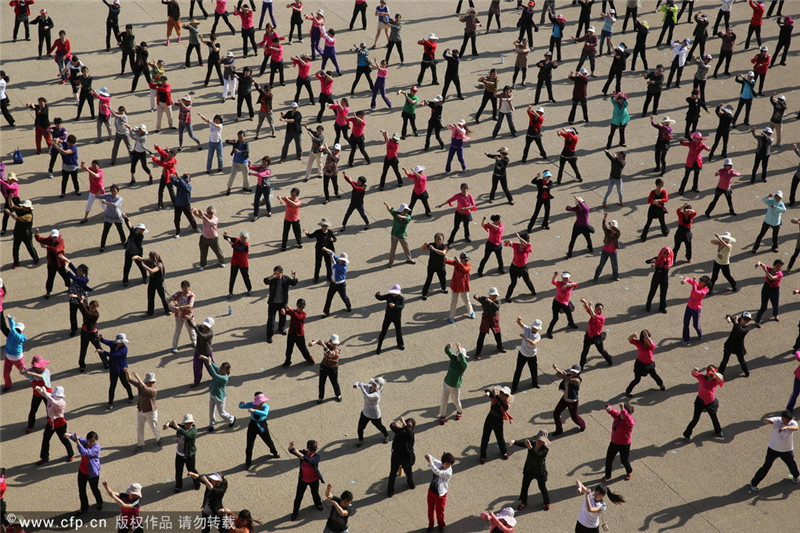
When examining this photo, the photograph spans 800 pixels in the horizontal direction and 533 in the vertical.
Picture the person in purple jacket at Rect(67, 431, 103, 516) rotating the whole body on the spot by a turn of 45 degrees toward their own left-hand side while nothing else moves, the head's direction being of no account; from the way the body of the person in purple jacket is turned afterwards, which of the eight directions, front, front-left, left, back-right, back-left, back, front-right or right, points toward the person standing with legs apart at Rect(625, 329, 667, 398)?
left

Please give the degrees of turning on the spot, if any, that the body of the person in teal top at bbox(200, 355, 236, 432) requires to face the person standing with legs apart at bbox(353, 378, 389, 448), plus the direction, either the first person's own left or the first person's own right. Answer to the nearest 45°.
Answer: approximately 135° to the first person's own left

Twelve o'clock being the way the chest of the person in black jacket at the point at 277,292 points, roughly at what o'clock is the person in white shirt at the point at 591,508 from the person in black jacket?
The person in white shirt is roughly at 11 o'clock from the person in black jacket.

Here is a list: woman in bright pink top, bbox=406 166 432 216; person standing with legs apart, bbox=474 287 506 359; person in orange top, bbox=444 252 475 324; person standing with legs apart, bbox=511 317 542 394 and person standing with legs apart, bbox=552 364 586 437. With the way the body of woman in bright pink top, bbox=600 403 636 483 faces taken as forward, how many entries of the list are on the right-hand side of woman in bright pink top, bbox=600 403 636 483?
5

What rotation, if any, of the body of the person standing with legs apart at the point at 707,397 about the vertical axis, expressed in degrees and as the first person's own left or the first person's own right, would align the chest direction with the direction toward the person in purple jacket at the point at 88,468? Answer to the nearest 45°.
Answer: approximately 45° to the first person's own right

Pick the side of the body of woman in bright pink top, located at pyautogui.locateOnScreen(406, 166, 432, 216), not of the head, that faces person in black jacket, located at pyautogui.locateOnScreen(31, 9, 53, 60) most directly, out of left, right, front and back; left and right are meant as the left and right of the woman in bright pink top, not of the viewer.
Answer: right

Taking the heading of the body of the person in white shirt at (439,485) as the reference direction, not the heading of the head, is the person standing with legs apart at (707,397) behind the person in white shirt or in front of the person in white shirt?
behind

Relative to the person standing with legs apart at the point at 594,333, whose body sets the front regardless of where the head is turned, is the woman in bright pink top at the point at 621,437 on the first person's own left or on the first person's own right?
on the first person's own left

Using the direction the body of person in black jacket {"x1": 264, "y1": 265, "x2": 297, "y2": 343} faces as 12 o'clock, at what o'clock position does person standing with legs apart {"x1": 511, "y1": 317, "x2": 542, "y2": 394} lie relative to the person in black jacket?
The person standing with legs apart is roughly at 10 o'clock from the person in black jacket.

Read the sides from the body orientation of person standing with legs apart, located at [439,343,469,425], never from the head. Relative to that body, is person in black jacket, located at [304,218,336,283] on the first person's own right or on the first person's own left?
on the first person's own right

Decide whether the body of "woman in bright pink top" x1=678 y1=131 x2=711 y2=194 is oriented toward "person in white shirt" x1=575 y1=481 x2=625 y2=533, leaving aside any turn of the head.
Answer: yes

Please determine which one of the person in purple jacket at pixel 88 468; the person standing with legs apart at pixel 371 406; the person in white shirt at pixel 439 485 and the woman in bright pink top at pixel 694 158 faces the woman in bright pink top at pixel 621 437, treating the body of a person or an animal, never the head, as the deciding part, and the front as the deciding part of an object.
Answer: the woman in bright pink top at pixel 694 158

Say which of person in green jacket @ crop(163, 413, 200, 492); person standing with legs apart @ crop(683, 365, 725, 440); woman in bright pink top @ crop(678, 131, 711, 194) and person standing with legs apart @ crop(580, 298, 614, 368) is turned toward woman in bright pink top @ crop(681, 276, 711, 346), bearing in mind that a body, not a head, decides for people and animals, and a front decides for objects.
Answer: woman in bright pink top @ crop(678, 131, 711, 194)
